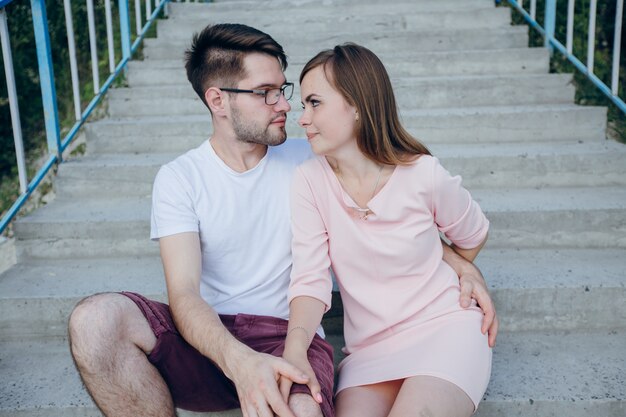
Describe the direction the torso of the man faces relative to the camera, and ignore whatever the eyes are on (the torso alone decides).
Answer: toward the camera

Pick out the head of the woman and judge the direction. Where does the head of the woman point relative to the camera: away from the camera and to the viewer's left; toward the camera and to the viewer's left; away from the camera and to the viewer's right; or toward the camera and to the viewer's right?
toward the camera and to the viewer's left

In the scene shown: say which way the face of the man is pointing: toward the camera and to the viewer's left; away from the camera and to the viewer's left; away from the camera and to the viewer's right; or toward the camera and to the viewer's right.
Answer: toward the camera and to the viewer's right
